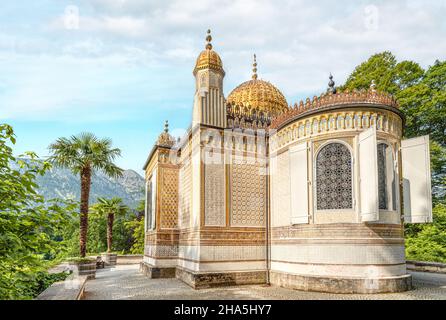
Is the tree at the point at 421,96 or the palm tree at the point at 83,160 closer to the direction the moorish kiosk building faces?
the palm tree
